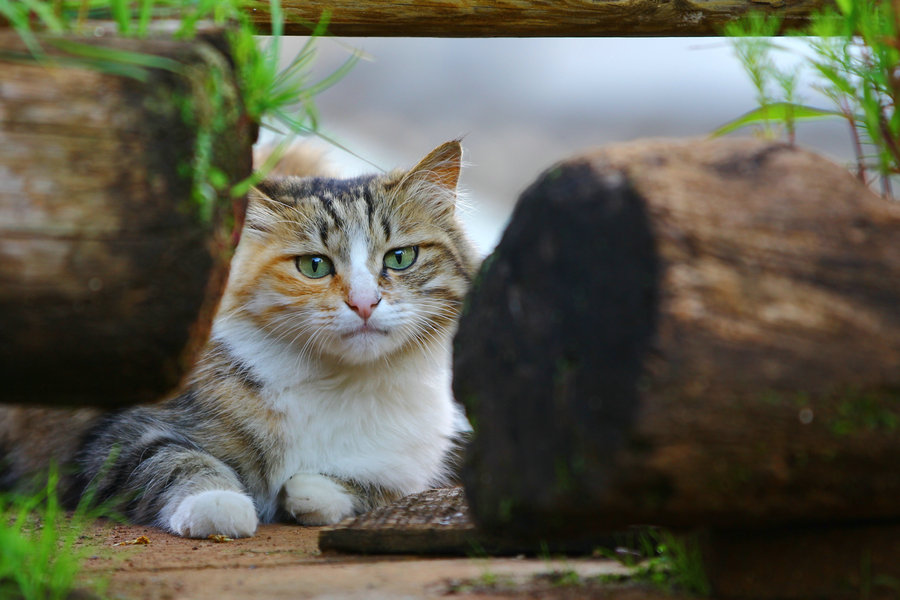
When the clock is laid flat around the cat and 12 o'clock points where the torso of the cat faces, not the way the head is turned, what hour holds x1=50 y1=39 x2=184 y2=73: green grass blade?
The green grass blade is roughly at 2 o'clock from the cat.

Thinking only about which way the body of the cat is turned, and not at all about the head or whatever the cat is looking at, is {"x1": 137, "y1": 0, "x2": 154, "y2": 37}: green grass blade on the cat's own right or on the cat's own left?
on the cat's own right

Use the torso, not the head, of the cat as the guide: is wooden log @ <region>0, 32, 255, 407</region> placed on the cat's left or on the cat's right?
on the cat's right

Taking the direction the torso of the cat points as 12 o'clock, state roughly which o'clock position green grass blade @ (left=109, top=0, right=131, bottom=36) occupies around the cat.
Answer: The green grass blade is roughly at 2 o'clock from the cat.
